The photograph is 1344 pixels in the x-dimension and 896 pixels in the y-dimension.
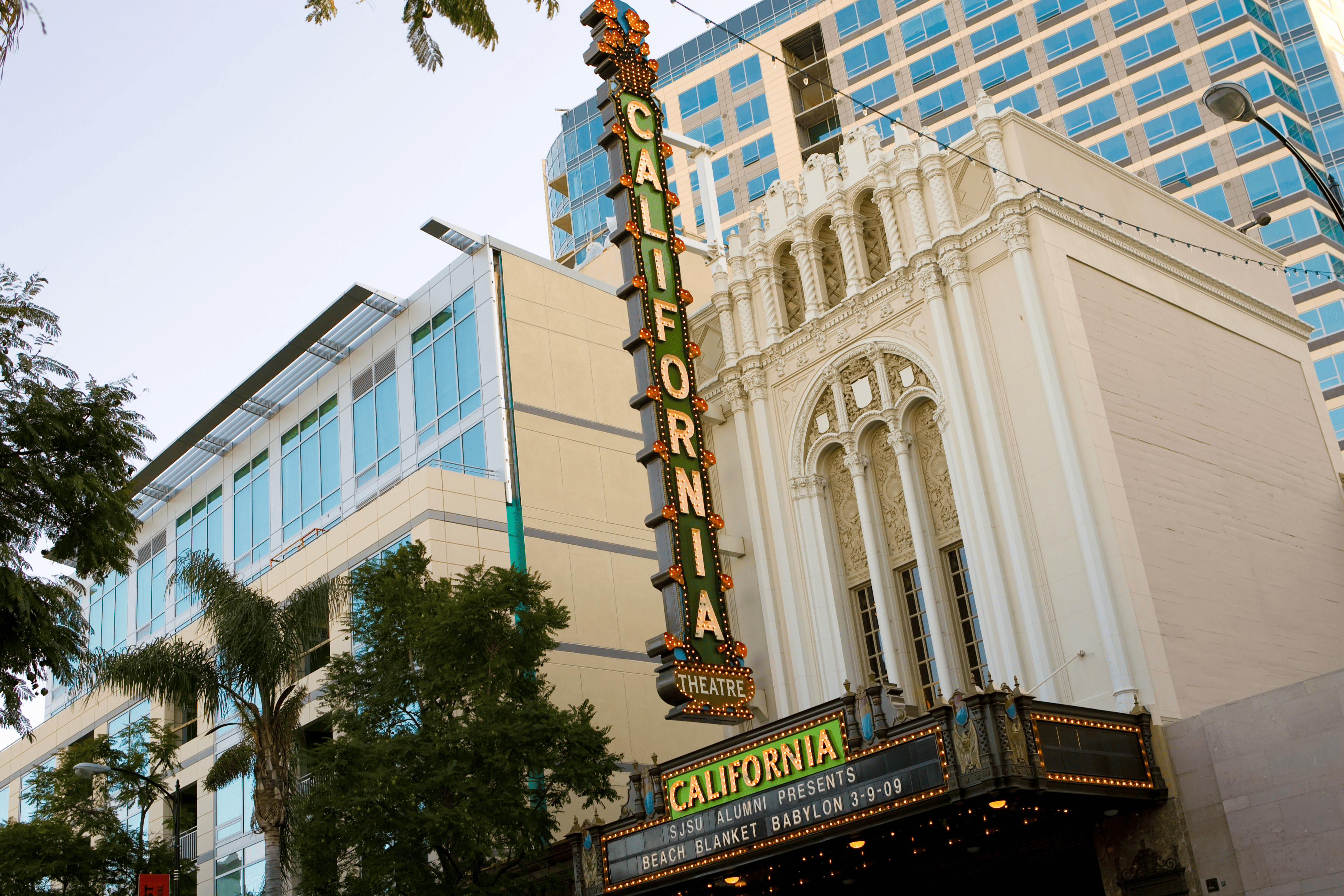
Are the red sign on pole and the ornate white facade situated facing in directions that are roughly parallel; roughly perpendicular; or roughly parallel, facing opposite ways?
roughly perpendicular

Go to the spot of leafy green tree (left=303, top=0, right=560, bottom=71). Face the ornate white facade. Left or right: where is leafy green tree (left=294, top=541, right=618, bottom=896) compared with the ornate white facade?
left

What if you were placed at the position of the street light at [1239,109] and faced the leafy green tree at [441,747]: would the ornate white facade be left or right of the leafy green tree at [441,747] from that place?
right

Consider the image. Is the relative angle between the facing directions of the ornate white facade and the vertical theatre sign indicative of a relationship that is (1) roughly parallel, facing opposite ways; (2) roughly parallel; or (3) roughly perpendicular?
roughly perpendicular

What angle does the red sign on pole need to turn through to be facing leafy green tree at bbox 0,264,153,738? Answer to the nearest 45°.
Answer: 0° — it already faces it
